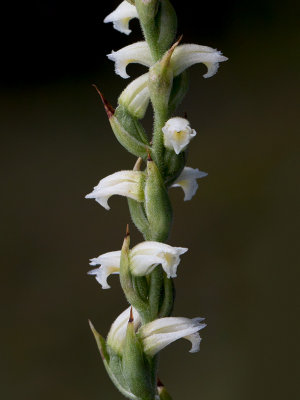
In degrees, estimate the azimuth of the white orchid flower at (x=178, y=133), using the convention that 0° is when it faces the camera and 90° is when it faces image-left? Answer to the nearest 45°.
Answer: approximately 0°

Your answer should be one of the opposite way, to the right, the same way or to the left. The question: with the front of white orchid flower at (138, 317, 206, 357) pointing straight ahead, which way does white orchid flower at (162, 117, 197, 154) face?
to the right

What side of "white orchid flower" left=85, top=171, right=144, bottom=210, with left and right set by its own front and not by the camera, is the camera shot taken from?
left

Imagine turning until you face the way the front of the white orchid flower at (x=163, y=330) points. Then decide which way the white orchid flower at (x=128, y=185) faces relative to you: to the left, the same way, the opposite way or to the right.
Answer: the opposite way

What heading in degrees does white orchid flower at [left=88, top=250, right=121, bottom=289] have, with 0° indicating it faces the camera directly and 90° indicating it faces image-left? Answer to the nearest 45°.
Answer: approximately 90°

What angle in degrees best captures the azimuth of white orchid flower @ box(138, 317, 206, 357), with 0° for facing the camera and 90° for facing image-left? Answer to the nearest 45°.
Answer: approximately 270°

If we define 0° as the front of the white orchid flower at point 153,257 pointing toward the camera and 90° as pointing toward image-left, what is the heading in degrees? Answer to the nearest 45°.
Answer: approximately 270°
